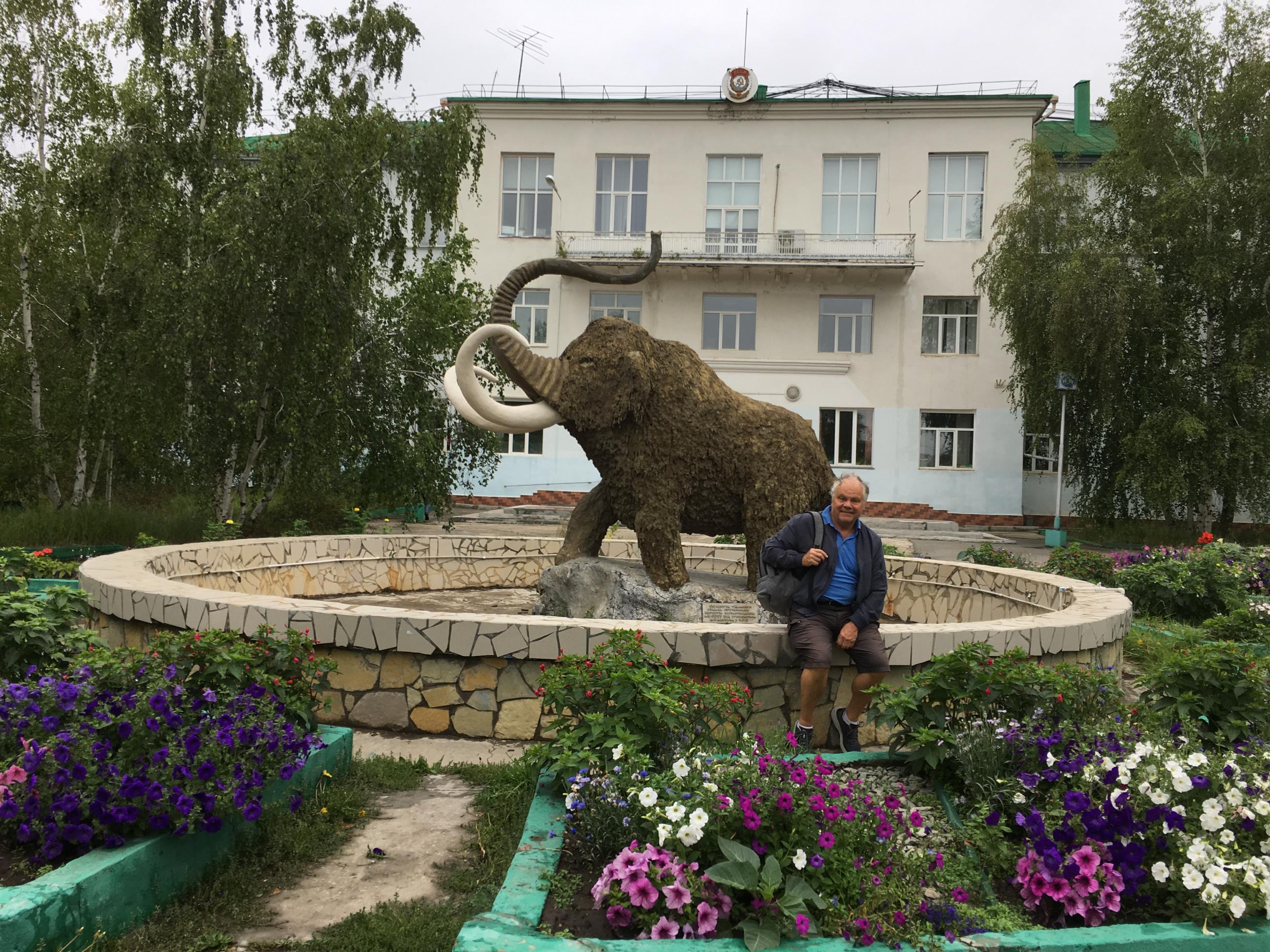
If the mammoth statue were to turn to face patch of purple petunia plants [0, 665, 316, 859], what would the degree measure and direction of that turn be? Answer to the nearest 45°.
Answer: approximately 45° to its left

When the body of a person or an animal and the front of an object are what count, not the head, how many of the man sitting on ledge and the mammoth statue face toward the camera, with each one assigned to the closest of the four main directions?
1

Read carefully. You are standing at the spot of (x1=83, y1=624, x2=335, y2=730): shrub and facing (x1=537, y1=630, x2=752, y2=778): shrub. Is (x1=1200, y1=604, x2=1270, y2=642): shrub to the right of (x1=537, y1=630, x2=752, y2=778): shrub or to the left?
left

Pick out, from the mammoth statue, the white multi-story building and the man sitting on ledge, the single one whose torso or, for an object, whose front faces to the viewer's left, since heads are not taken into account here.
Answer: the mammoth statue

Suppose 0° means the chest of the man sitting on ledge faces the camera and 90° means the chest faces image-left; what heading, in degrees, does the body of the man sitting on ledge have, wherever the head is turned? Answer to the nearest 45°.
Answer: approximately 0°

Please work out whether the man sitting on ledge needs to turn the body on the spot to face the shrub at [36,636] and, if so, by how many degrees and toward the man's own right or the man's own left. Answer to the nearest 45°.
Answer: approximately 90° to the man's own right

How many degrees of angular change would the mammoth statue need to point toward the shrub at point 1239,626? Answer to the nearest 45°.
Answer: approximately 180°

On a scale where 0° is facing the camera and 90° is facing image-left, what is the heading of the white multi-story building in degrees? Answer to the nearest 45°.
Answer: approximately 0°

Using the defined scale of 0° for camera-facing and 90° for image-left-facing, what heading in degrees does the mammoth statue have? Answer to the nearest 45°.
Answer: approximately 90°
